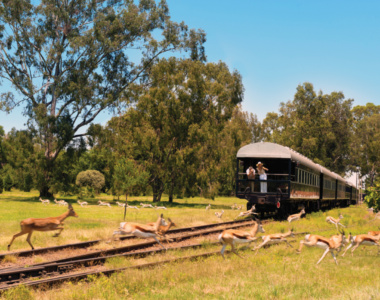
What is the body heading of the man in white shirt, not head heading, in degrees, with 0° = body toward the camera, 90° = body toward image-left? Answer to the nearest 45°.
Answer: approximately 0°

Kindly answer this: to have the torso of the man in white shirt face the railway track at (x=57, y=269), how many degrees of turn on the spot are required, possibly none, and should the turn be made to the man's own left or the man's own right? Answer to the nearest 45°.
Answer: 0° — they already face it

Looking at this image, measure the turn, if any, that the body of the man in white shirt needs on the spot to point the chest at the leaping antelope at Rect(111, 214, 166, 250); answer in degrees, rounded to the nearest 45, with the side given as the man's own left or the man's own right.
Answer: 0° — they already face it

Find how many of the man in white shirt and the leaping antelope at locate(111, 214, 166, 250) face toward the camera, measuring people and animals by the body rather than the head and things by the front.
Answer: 1
